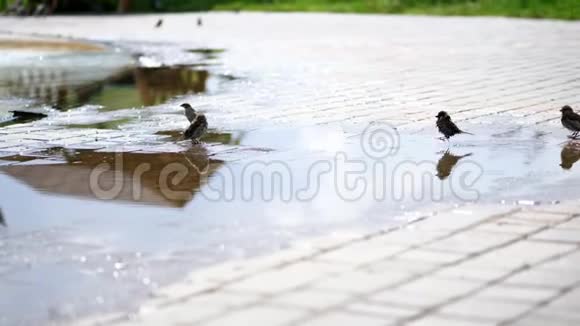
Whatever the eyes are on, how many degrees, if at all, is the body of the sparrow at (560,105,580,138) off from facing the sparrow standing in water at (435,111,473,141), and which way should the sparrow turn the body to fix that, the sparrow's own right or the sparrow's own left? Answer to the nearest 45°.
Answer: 0° — it already faces it

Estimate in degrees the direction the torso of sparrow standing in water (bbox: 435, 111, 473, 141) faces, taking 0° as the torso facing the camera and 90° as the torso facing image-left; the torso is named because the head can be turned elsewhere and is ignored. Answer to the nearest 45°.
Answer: approximately 90°

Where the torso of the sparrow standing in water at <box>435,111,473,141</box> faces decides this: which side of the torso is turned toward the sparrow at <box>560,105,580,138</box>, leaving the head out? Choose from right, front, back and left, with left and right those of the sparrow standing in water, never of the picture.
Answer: back

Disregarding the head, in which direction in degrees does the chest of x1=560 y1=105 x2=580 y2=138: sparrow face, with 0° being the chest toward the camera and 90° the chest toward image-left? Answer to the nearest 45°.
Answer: approximately 90°

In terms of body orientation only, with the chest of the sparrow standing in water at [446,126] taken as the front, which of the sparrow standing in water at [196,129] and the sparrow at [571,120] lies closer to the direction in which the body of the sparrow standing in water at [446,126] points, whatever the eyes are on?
the sparrow standing in water

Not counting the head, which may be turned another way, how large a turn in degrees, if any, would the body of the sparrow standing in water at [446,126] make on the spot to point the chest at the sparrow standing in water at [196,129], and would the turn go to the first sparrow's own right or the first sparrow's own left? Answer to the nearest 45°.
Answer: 0° — it already faces it

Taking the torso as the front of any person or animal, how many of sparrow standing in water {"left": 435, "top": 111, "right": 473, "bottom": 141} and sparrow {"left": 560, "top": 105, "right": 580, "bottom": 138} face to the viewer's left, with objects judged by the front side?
2

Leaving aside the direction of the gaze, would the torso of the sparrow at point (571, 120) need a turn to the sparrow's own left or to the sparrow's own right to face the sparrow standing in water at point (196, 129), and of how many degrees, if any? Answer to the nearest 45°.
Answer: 0° — it already faces it
